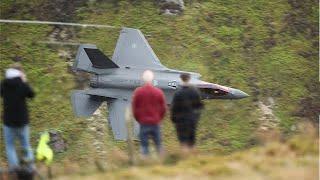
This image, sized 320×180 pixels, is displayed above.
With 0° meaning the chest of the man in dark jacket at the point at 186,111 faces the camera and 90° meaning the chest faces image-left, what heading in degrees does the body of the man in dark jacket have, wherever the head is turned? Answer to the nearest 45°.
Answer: approximately 180°

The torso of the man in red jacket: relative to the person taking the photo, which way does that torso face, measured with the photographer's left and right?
facing away from the viewer

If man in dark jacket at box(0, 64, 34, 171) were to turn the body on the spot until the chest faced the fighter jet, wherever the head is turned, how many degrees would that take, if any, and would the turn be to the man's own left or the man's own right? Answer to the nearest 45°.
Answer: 0° — they already face it

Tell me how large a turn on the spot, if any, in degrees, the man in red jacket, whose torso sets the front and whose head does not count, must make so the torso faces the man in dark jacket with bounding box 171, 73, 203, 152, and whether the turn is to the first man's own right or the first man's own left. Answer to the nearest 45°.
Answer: approximately 90° to the first man's own right

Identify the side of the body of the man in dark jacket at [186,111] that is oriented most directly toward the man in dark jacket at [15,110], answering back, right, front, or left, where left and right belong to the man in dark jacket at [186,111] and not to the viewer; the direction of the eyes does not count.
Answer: left

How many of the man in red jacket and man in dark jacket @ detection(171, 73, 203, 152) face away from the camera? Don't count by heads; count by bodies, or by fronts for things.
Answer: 2

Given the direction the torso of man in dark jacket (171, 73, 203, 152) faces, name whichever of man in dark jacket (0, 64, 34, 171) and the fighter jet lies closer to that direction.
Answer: the fighter jet

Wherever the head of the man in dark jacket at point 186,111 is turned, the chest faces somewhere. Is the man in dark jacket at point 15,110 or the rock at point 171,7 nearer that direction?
the rock

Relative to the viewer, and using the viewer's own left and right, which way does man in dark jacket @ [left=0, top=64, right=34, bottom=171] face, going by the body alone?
facing away from the viewer and to the right of the viewer

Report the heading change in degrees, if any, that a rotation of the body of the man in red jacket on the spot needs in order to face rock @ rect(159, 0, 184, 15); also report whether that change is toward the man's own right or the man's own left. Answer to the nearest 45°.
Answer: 0° — they already face it

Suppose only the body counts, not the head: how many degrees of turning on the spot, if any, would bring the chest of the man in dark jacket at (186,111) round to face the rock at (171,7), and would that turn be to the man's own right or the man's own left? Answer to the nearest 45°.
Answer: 0° — they already face it
